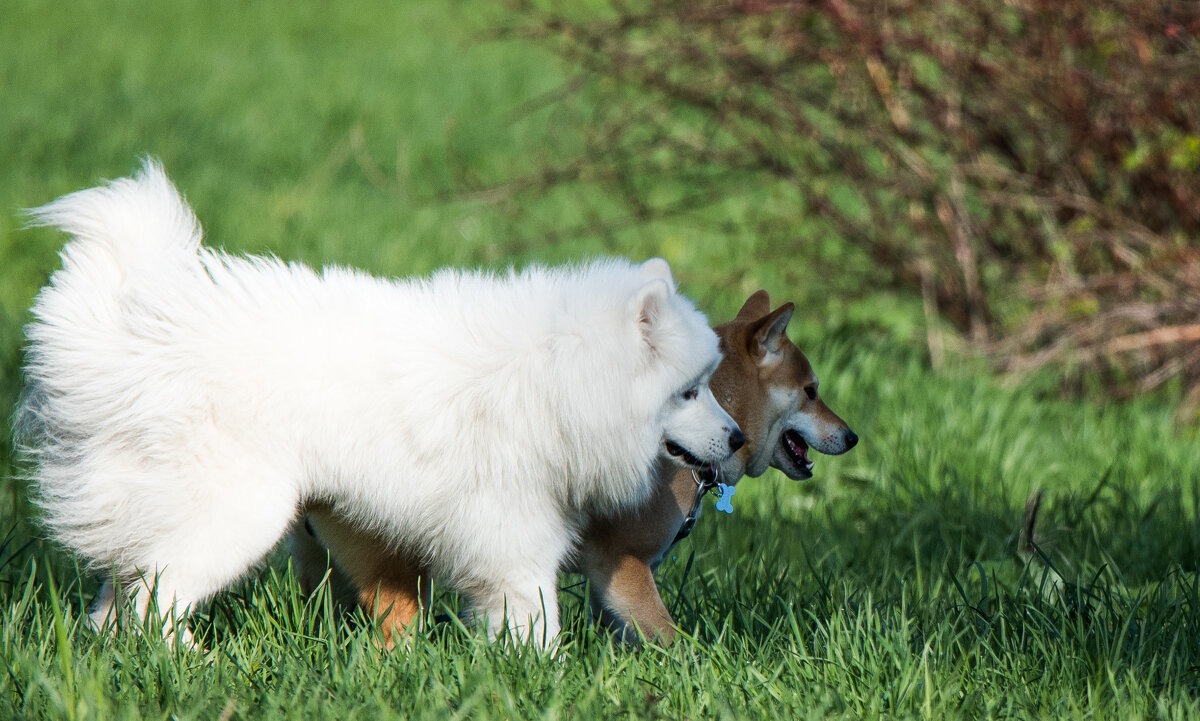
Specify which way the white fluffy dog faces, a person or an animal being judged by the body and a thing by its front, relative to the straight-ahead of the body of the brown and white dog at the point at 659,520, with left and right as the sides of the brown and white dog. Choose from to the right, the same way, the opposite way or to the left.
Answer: the same way

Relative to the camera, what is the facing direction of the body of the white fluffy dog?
to the viewer's right

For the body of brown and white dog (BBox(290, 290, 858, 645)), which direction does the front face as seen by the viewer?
to the viewer's right

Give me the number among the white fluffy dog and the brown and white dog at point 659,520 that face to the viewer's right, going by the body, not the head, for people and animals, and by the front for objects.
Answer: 2
